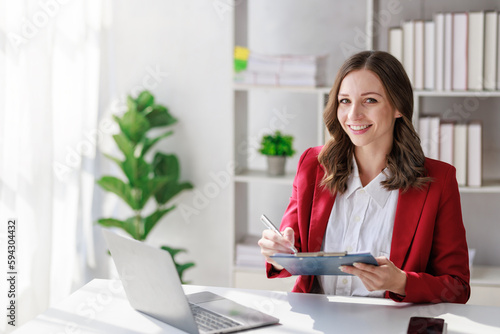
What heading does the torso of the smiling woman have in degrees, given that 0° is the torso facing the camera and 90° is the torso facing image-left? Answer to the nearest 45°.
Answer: approximately 45°

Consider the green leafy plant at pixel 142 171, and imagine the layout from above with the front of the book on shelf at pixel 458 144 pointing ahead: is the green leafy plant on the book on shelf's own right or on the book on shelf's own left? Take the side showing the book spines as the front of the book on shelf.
on the book on shelf's own right

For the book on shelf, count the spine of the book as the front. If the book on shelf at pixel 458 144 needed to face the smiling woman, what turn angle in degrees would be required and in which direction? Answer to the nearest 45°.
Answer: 0° — it already faces them

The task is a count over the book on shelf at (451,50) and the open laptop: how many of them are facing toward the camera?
1

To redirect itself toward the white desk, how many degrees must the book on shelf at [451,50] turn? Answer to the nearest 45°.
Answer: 0° — it already faces it

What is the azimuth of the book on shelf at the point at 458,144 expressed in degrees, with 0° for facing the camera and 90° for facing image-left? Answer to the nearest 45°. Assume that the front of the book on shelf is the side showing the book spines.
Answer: approximately 0°
